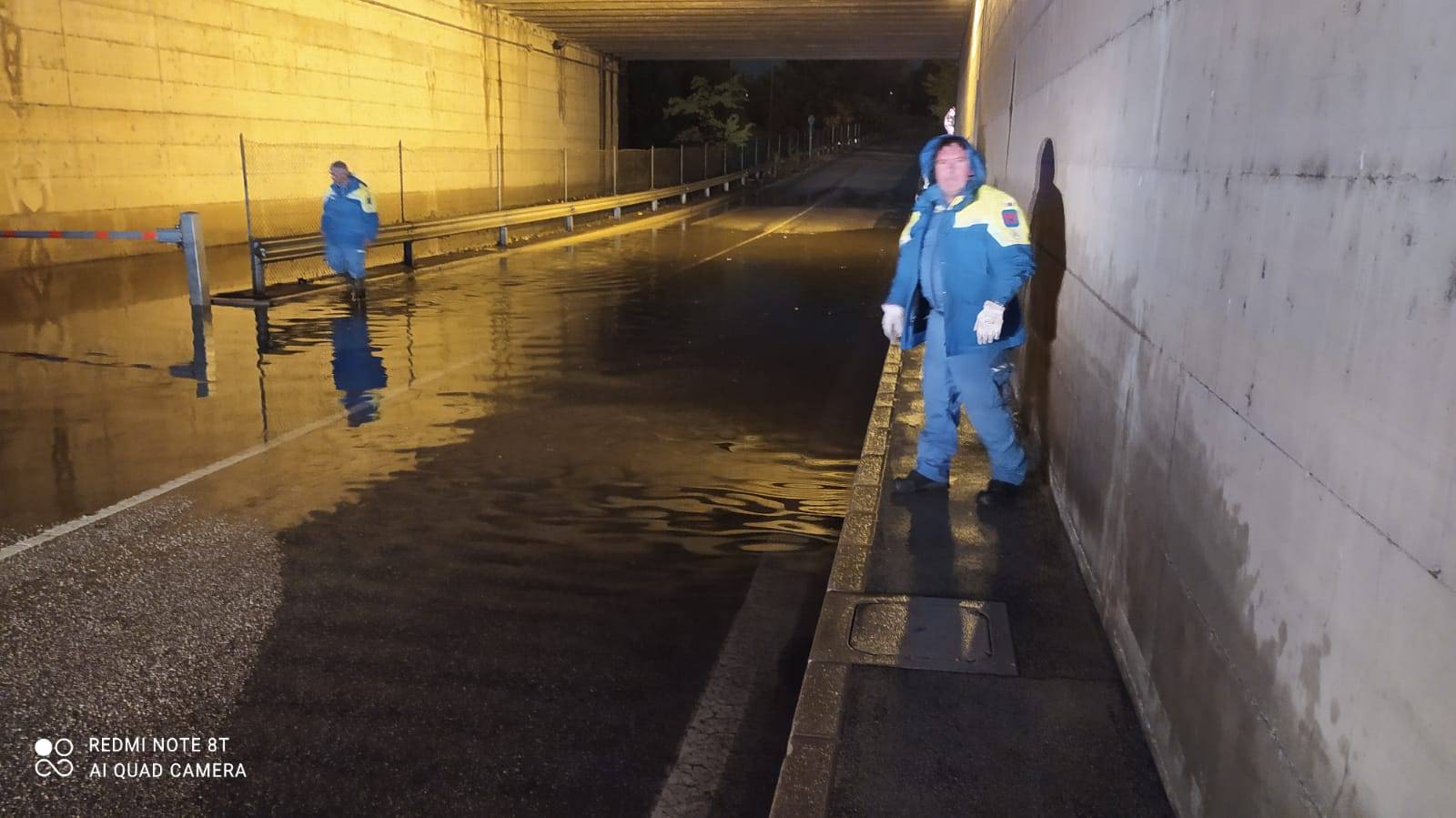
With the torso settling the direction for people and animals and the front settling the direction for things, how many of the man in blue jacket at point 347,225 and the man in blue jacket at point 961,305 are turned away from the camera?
0

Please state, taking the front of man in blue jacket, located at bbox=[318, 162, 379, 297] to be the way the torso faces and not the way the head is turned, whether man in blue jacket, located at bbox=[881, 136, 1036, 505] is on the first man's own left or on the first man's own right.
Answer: on the first man's own left

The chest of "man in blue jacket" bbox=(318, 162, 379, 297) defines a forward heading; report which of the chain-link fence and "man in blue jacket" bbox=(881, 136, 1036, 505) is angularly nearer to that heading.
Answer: the man in blue jacket

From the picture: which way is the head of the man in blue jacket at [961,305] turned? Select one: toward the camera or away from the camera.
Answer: toward the camera

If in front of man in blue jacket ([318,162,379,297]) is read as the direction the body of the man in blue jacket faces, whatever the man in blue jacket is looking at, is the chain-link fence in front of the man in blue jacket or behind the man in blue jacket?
behind

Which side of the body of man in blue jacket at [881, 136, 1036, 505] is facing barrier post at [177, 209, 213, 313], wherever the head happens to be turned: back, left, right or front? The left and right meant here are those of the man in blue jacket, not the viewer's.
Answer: right

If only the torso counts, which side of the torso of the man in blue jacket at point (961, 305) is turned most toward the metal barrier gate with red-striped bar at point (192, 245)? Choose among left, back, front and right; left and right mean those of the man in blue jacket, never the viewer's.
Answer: right

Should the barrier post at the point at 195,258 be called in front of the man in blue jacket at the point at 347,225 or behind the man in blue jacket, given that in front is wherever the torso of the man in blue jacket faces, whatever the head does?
in front

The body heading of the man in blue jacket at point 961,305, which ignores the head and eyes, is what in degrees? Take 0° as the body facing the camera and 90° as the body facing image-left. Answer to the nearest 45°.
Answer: approximately 45°

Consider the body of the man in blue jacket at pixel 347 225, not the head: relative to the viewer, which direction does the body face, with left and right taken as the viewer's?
facing the viewer and to the left of the viewer

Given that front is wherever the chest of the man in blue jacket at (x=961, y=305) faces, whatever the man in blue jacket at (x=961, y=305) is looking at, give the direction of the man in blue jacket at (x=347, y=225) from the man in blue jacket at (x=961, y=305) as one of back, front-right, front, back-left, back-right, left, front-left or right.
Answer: right
